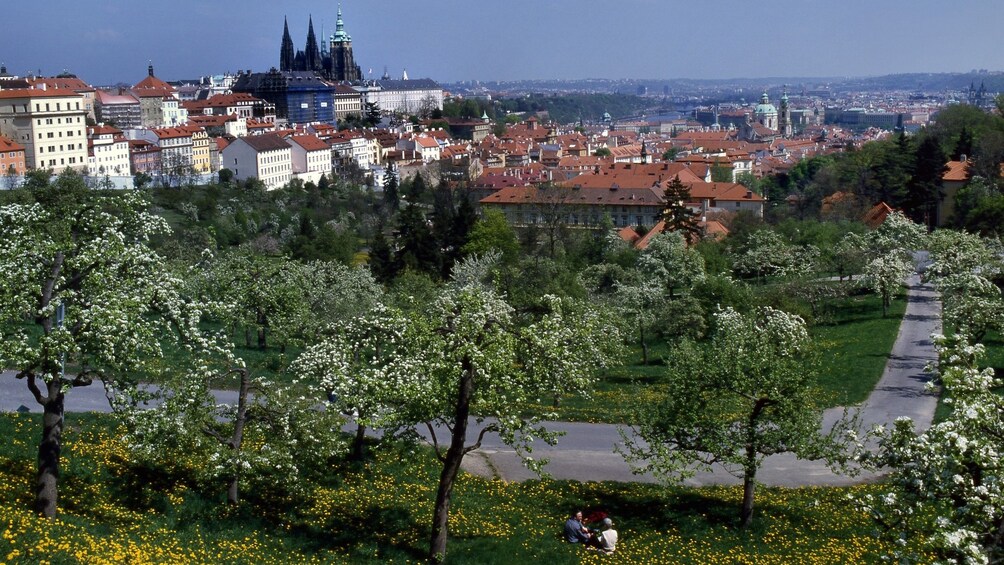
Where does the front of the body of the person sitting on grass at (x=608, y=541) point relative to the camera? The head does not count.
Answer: away from the camera

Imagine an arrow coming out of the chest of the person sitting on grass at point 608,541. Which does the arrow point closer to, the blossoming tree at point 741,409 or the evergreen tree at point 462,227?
the evergreen tree

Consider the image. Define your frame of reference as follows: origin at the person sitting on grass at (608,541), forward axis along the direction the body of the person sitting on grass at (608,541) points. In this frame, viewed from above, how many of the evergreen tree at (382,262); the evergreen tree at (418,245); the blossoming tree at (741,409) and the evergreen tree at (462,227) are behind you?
0

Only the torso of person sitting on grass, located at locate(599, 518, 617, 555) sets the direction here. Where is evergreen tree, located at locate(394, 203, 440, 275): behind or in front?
in front

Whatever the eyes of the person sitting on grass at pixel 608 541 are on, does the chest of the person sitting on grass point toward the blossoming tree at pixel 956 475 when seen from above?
no

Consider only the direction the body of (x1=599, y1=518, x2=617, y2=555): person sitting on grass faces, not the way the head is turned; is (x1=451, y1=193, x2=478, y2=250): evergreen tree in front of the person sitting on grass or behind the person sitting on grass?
in front

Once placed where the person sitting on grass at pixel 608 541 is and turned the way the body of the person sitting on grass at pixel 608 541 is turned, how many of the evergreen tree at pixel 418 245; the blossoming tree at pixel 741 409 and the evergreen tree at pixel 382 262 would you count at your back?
0

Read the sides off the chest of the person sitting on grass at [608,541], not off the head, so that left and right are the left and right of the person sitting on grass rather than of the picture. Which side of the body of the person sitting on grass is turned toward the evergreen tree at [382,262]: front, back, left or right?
front

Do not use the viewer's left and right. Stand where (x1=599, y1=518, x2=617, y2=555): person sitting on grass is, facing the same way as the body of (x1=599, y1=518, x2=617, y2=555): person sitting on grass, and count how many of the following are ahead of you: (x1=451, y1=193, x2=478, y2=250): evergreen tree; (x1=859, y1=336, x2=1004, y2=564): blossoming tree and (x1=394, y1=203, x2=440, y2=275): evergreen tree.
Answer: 2

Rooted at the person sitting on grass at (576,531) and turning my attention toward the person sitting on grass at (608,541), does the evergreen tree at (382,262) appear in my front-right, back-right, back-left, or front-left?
back-left

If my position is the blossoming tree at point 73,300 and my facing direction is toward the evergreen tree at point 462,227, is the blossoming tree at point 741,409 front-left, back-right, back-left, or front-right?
front-right

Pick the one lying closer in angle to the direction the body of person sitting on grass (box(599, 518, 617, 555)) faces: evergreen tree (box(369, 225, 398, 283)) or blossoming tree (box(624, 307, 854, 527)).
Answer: the evergreen tree
